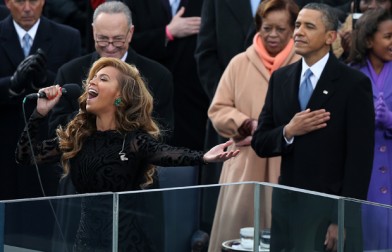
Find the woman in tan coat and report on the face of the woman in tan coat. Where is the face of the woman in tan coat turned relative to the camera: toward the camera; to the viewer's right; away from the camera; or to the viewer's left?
toward the camera

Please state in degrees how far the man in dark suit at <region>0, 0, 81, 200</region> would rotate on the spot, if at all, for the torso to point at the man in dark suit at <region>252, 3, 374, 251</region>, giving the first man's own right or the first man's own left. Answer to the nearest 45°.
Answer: approximately 45° to the first man's own left

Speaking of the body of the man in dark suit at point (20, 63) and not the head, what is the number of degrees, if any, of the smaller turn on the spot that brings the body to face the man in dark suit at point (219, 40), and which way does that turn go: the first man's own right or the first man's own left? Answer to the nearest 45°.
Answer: approximately 90° to the first man's own left

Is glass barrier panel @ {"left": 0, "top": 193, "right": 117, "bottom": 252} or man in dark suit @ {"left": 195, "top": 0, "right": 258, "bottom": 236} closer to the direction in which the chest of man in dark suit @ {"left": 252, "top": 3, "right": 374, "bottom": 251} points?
the glass barrier panel

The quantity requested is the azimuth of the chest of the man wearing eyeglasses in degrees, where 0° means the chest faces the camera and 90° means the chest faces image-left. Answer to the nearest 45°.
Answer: approximately 0°

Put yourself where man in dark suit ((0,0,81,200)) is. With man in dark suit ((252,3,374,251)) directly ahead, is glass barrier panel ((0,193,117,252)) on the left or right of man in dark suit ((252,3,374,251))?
right

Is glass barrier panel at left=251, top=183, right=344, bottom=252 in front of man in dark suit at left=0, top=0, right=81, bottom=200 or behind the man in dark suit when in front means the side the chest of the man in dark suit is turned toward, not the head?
in front

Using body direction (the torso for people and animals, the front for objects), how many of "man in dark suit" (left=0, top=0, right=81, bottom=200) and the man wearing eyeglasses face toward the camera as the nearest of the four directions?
2

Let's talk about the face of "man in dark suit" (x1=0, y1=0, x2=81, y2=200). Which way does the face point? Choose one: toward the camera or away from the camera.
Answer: toward the camera

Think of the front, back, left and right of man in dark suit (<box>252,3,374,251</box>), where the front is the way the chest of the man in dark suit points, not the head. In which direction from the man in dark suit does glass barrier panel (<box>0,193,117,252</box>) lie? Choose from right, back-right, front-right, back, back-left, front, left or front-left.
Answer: front

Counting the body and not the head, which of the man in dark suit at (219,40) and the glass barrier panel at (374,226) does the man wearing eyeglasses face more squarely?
the glass barrier panel

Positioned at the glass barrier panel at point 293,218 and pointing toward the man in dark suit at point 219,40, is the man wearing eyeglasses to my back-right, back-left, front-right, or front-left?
front-left

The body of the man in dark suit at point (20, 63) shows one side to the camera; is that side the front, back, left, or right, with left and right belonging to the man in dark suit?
front

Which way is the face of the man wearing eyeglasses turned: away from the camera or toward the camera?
toward the camera

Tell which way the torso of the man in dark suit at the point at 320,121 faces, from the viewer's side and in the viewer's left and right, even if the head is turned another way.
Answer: facing the viewer and to the left of the viewer
